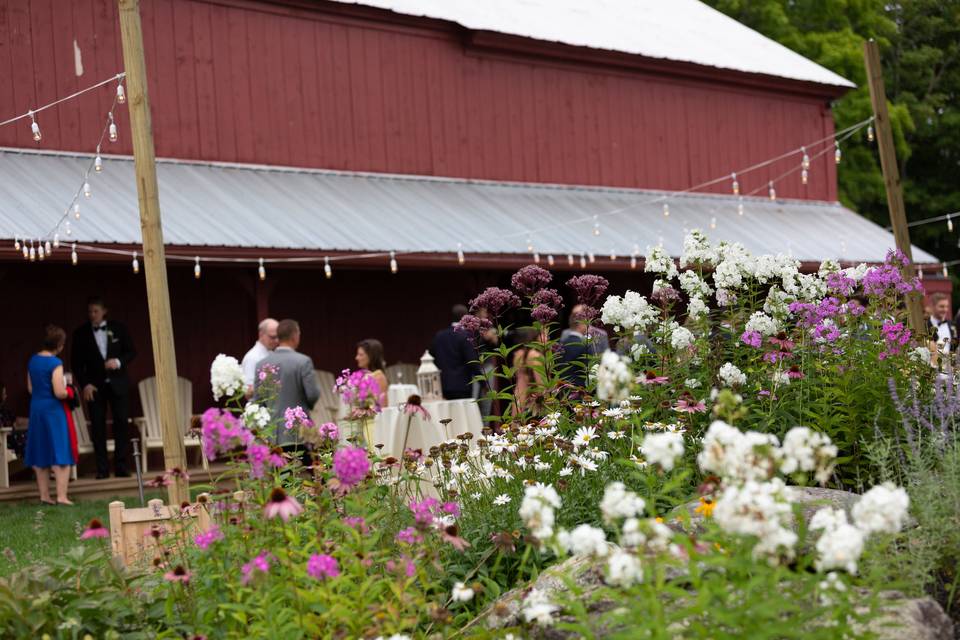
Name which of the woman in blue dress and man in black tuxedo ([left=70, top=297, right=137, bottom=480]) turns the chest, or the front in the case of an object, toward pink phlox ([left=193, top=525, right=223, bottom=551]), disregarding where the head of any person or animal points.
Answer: the man in black tuxedo

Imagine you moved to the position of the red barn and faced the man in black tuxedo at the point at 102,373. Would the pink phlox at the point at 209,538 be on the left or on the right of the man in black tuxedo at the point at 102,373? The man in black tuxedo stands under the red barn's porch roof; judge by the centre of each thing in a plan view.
left

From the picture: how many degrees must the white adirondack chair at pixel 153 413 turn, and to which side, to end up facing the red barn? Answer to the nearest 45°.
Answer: approximately 135° to its left

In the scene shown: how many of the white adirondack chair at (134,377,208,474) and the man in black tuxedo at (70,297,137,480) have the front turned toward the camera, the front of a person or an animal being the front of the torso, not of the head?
2

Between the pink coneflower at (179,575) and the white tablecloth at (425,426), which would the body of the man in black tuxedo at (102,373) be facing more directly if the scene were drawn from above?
the pink coneflower

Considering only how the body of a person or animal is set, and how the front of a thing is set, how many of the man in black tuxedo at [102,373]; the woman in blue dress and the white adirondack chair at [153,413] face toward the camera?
2

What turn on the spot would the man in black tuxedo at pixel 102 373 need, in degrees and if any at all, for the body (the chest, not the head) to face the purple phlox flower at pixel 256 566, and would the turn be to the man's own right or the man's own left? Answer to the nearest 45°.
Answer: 0° — they already face it

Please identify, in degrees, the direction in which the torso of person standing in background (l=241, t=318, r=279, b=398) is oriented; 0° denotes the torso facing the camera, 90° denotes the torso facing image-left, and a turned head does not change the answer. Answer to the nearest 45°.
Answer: approximately 315°

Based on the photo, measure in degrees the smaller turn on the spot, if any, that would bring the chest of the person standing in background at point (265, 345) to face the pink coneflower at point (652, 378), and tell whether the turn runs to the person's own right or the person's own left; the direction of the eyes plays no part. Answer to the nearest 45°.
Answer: approximately 45° to the person's own right

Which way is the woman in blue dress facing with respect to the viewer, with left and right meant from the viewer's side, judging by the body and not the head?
facing away from the viewer and to the right of the viewer
